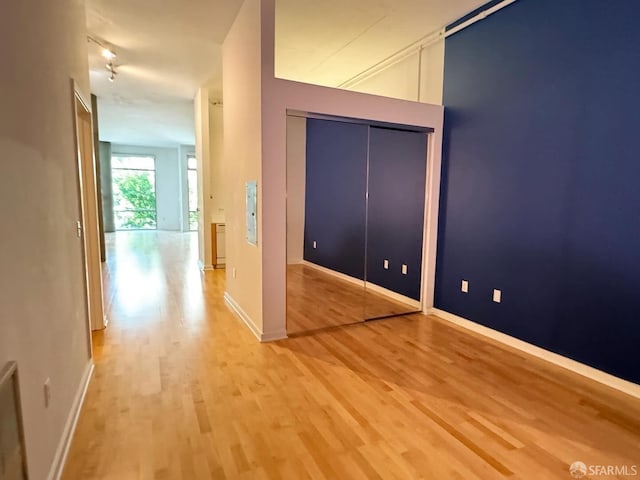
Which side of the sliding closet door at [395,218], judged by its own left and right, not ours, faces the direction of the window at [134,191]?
back

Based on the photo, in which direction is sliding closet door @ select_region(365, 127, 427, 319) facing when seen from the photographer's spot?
facing the viewer and to the right of the viewer

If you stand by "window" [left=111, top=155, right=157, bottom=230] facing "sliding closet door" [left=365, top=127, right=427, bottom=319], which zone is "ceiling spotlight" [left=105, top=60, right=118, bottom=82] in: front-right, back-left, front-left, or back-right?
front-right

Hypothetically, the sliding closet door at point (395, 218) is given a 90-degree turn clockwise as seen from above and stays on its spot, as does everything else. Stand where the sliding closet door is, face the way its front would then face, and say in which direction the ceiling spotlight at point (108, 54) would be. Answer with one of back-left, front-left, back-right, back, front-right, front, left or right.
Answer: front-right

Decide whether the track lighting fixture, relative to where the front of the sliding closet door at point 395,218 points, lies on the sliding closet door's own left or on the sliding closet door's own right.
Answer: on the sliding closet door's own right

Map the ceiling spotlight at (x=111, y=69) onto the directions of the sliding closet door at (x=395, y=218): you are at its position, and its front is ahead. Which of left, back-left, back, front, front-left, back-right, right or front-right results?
back-right
